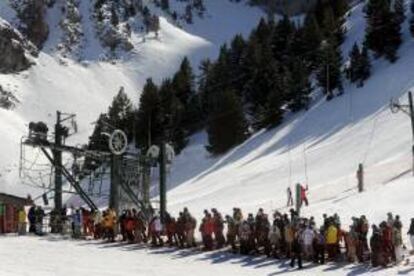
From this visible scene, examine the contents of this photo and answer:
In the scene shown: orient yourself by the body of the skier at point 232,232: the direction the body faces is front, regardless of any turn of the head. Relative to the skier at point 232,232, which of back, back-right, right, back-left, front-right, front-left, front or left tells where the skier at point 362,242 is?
back-left

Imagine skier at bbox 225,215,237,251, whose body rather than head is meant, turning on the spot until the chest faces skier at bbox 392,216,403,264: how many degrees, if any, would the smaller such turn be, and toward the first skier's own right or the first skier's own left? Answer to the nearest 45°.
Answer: approximately 135° to the first skier's own left

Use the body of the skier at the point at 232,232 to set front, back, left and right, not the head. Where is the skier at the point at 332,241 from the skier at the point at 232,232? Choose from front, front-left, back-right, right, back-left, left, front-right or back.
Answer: back-left

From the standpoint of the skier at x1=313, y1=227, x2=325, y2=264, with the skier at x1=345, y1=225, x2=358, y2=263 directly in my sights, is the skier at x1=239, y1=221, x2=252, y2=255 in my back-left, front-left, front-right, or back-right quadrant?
back-left

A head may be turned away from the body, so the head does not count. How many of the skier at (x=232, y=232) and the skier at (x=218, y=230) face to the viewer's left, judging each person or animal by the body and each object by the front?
2

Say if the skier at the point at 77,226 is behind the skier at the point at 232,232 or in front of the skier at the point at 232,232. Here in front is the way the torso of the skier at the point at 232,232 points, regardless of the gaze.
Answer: in front

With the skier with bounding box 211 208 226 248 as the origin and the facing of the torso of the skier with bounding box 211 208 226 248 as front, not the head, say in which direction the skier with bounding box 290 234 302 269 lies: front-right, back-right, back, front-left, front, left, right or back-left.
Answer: back-left

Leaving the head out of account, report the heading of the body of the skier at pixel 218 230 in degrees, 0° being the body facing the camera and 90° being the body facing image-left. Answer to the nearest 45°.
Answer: approximately 90°
